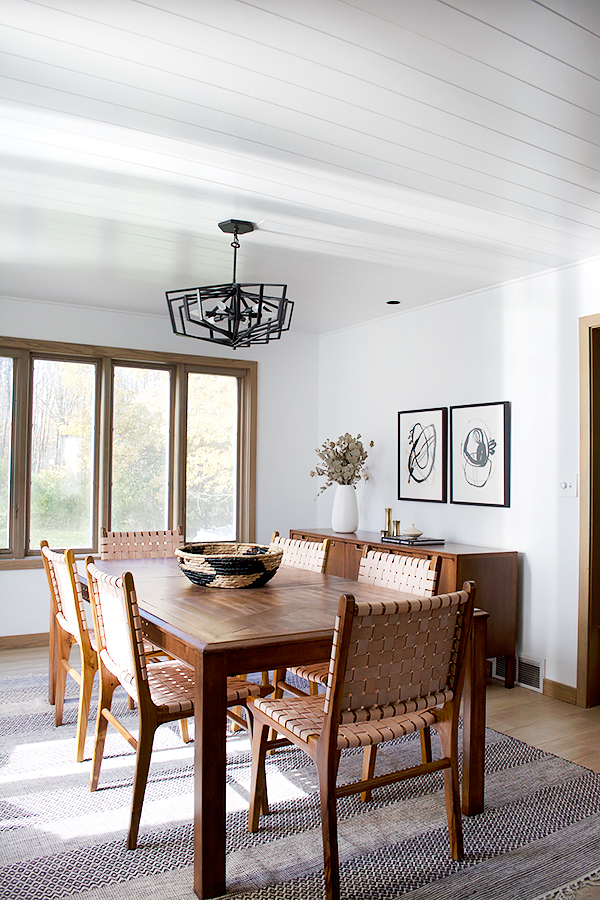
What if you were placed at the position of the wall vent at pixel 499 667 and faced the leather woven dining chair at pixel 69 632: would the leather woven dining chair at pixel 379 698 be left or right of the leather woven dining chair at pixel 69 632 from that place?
left

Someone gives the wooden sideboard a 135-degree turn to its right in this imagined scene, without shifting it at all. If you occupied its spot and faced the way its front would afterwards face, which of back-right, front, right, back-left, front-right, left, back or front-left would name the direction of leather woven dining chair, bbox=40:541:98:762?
back-left

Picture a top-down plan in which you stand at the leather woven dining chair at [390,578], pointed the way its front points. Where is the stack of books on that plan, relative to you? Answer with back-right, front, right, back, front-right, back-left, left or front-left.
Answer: back-right

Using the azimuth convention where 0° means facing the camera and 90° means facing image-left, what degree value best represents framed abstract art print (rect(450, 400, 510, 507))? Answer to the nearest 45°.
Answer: approximately 45°

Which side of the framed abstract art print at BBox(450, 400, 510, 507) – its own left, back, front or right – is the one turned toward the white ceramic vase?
right

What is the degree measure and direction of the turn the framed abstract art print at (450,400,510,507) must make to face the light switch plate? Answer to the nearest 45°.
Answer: approximately 90° to its left

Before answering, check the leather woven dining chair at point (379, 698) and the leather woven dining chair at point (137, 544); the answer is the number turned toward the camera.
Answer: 1

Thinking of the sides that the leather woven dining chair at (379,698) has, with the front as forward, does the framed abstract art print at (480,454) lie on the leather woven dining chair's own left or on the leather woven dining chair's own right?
on the leather woven dining chair's own right

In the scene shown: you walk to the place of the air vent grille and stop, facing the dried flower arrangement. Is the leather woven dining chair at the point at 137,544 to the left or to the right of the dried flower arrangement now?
left

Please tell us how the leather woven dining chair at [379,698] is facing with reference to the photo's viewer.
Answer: facing away from the viewer and to the left of the viewer

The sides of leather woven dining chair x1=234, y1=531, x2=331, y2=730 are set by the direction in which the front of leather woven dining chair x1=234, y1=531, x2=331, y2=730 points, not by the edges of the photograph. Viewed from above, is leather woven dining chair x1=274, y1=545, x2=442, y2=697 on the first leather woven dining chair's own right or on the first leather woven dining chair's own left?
on the first leather woven dining chair's own left

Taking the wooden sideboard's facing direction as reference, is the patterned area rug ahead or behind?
ahead

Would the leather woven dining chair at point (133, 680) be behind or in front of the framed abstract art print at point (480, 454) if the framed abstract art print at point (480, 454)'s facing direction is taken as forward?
in front
